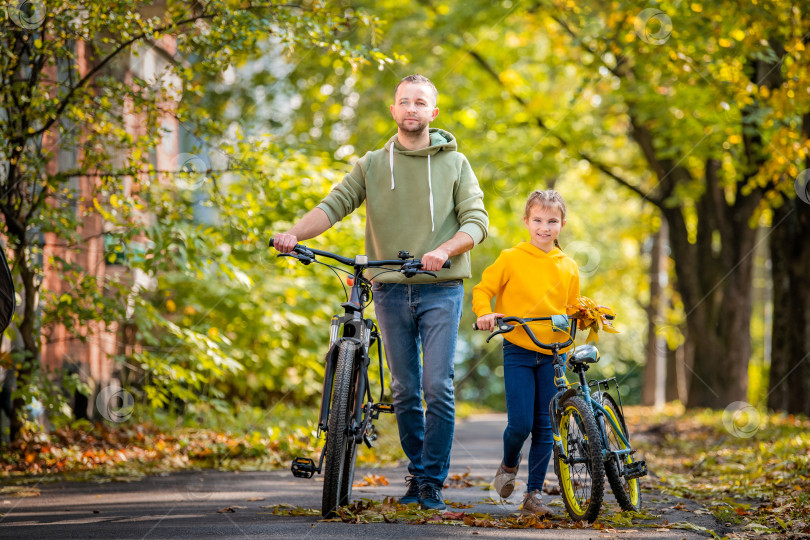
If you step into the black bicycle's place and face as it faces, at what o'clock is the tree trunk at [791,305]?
The tree trunk is roughly at 7 o'clock from the black bicycle.

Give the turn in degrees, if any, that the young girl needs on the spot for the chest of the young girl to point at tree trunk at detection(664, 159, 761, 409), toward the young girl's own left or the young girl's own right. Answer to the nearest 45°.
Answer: approximately 180°

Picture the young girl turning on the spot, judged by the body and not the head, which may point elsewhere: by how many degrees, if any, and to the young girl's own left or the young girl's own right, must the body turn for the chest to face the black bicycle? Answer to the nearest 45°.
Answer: approximately 45° to the young girl's own right

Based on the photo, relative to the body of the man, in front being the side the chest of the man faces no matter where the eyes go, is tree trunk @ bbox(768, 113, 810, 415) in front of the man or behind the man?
behind

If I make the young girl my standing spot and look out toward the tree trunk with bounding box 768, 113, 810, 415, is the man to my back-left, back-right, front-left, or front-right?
back-left

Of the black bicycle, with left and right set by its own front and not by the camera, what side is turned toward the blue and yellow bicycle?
left
